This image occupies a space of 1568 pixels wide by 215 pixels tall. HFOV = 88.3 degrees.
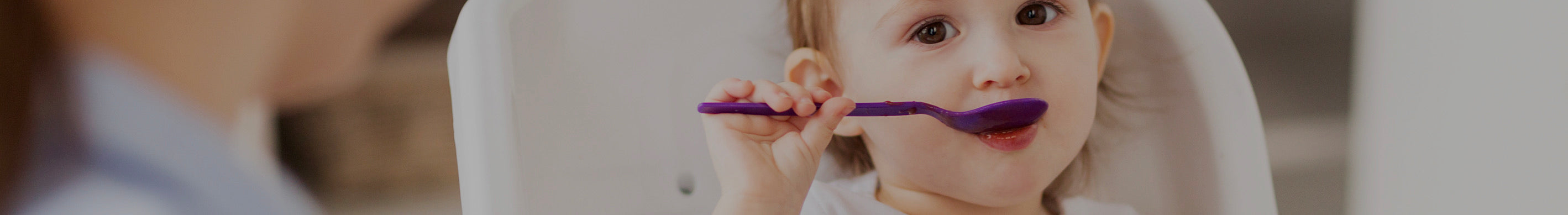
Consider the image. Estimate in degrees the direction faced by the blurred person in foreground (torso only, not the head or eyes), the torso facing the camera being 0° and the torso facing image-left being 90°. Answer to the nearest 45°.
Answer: approximately 270°

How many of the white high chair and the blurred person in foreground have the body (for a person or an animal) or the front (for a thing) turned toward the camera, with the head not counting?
1

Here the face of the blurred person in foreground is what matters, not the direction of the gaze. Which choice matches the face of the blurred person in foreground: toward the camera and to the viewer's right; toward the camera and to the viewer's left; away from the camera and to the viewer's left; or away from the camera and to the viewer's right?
away from the camera and to the viewer's right

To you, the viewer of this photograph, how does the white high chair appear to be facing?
facing the viewer

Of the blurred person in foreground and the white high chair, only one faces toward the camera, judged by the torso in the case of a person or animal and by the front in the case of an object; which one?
the white high chair
